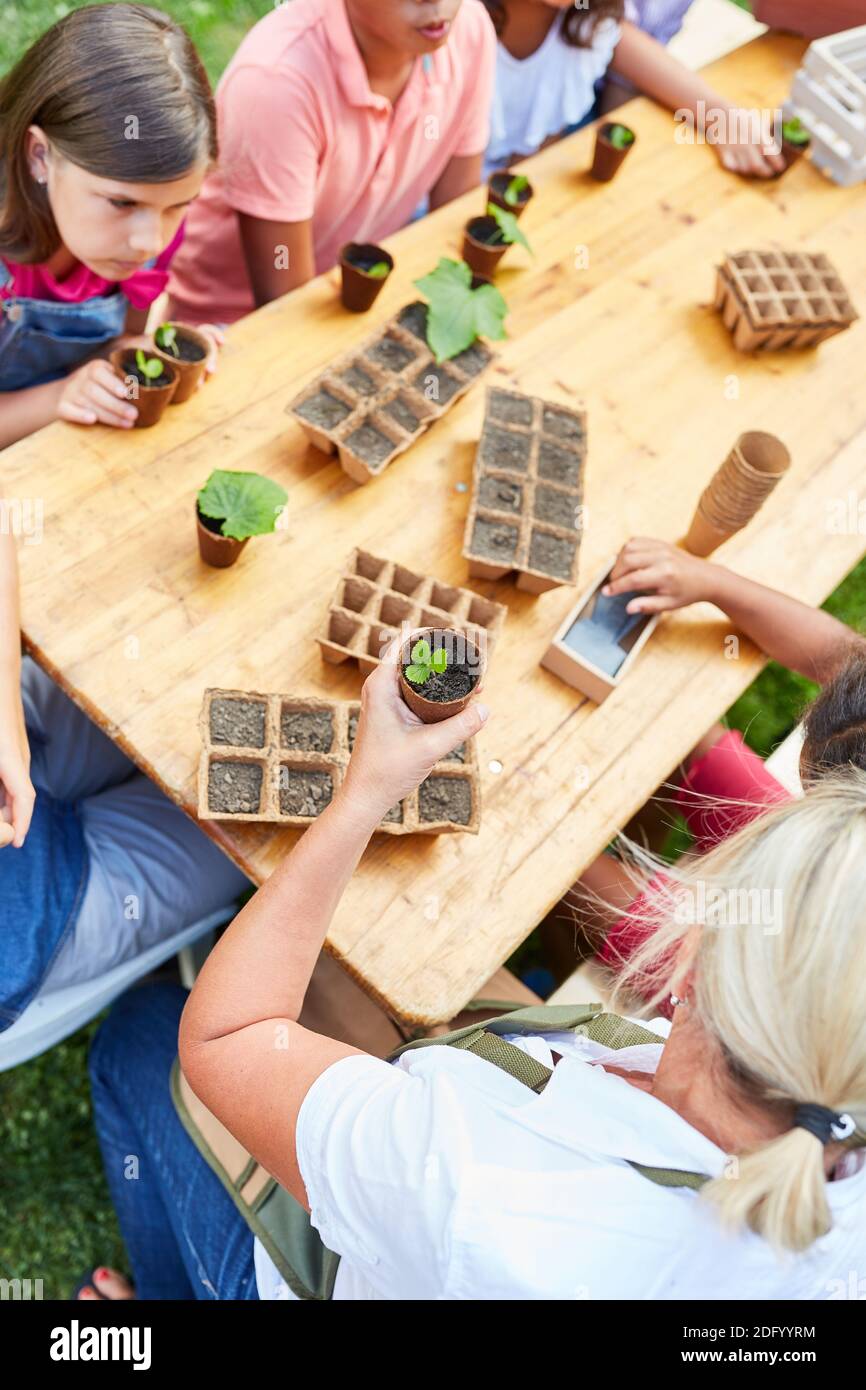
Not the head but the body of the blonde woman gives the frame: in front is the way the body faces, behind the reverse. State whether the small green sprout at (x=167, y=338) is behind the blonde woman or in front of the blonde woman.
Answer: in front

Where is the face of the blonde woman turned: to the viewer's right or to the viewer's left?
to the viewer's left

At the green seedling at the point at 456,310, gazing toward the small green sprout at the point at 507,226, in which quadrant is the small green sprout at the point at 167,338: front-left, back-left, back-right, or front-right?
back-left

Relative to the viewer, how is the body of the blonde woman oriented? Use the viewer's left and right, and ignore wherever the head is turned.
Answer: facing away from the viewer and to the left of the viewer
